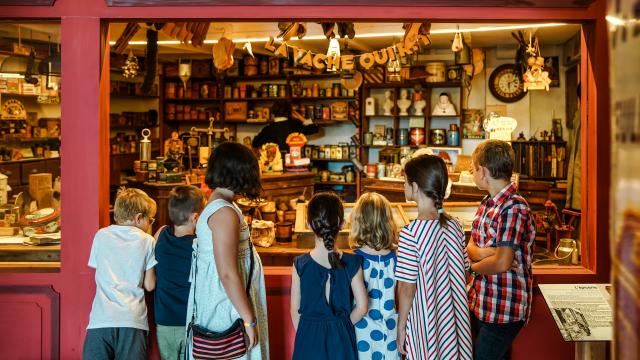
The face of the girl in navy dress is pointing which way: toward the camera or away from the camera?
away from the camera

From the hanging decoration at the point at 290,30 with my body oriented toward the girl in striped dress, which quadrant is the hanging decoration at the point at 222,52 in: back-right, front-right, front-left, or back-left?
back-right

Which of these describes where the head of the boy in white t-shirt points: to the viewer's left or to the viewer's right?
to the viewer's right

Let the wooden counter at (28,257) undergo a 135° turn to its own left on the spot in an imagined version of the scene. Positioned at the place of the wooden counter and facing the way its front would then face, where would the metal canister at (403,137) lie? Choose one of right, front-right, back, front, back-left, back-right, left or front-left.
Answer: front

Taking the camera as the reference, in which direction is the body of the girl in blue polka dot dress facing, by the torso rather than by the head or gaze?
away from the camera

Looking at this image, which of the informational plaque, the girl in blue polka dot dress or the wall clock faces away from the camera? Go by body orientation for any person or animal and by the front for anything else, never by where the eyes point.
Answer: the girl in blue polka dot dress

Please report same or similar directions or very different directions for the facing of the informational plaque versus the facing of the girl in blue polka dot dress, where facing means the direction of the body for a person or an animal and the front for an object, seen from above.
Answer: very different directions

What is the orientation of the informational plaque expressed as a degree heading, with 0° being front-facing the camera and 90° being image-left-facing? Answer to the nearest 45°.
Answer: approximately 0°

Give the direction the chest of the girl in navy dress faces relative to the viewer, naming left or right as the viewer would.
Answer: facing away from the viewer

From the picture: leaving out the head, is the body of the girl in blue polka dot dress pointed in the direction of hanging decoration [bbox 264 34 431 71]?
yes

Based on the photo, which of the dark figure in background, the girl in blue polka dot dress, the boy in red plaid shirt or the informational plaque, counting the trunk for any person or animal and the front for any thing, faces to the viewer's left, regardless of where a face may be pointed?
the boy in red plaid shirt

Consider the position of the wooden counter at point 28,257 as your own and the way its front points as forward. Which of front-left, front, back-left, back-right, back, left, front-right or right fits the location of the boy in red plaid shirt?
front-left
